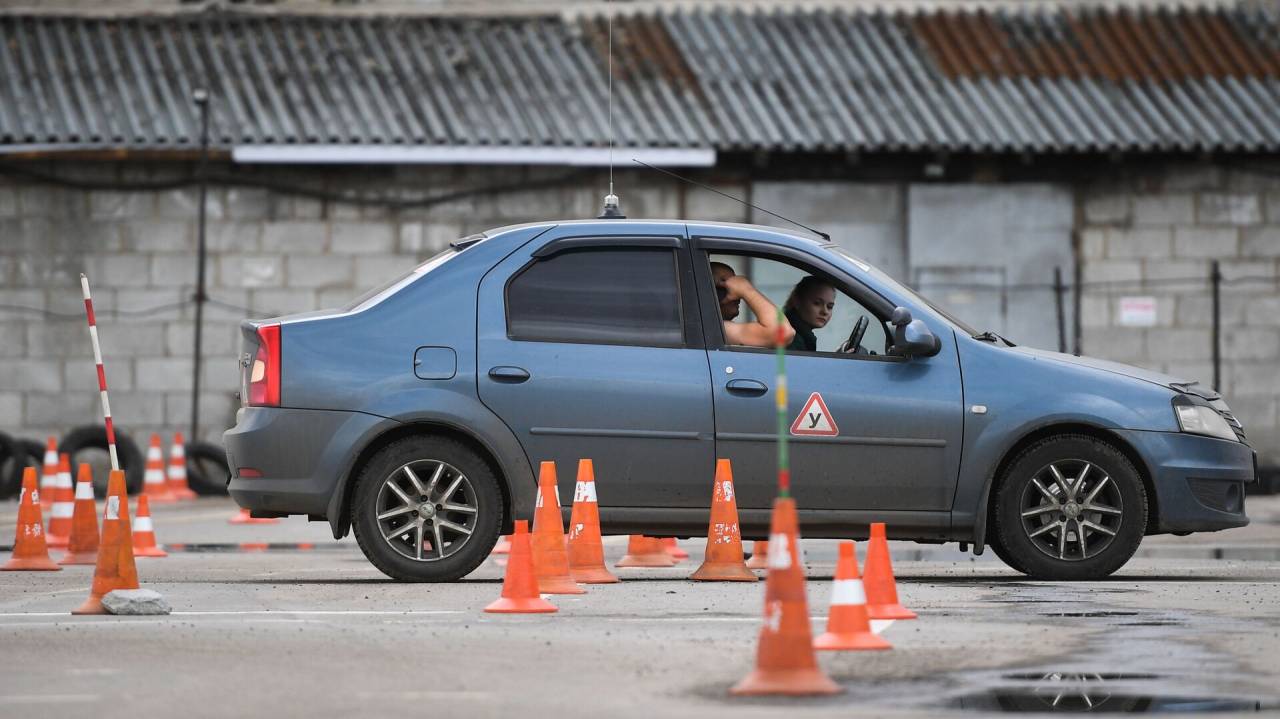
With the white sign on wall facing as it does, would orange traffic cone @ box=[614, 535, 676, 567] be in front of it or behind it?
in front

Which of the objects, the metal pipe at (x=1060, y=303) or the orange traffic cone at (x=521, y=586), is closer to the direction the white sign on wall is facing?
the orange traffic cone

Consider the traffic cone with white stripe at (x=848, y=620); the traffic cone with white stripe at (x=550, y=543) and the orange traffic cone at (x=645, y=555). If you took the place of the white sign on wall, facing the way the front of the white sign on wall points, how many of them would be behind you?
0

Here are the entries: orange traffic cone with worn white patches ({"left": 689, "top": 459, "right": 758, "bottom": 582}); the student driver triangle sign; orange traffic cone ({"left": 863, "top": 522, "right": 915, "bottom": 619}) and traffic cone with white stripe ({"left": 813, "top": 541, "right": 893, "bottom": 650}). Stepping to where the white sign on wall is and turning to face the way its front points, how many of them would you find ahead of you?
4

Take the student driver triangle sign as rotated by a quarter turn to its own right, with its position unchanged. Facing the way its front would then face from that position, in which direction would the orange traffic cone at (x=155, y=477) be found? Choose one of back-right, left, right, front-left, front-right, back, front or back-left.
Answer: front-right

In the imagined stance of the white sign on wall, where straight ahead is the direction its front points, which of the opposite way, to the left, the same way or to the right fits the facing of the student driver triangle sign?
the same way

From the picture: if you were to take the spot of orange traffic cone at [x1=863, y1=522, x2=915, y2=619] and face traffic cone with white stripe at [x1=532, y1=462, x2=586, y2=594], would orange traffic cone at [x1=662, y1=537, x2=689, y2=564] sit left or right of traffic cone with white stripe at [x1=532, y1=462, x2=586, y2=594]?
right

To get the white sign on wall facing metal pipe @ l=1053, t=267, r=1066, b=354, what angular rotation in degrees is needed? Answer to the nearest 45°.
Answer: approximately 90° to its right

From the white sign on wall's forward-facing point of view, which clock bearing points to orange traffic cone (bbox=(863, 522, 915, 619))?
The orange traffic cone is roughly at 12 o'clock from the white sign on wall.

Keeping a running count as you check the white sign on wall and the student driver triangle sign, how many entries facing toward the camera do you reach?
2

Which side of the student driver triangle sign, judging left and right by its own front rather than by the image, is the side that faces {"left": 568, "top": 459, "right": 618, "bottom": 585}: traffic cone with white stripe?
right

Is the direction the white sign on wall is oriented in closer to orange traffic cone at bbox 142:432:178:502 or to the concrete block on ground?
the concrete block on ground

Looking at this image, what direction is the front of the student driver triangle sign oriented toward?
toward the camera

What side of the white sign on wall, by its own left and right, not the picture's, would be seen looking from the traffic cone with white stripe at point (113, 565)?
front

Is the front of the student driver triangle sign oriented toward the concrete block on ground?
no

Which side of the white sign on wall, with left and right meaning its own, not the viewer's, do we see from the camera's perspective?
front
